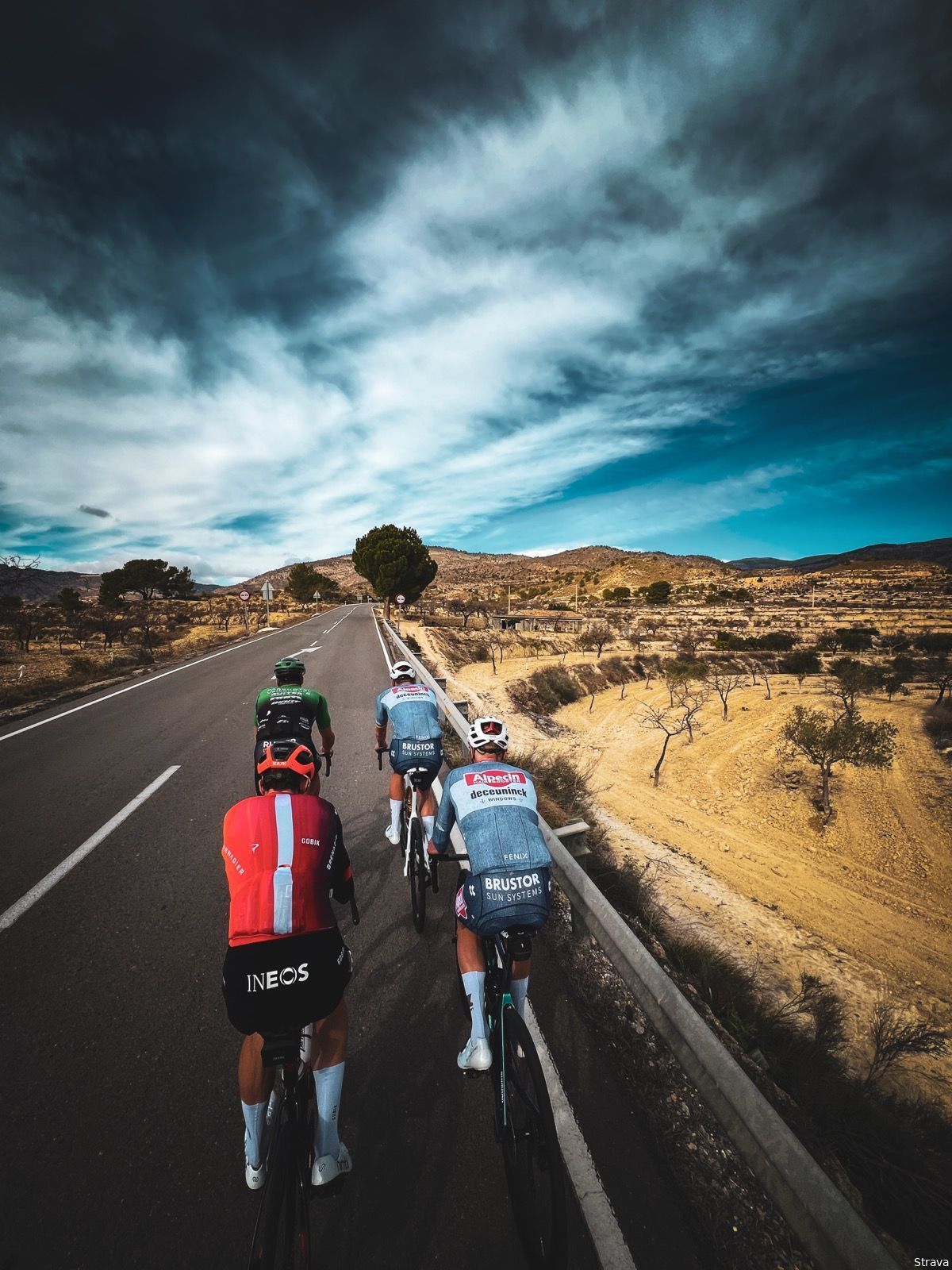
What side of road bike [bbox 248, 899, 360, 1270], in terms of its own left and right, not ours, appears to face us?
back

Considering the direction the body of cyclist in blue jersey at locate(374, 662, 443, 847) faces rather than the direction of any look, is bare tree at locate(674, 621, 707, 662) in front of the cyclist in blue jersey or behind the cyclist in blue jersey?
in front

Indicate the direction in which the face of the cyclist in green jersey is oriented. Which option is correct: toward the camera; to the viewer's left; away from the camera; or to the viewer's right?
away from the camera

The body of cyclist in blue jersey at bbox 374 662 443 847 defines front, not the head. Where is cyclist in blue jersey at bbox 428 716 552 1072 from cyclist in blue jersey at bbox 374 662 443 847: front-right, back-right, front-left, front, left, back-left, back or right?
back

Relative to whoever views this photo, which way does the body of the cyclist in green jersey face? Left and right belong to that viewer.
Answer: facing away from the viewer

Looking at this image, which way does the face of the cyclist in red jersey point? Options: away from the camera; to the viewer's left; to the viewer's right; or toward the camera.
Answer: away from the camera

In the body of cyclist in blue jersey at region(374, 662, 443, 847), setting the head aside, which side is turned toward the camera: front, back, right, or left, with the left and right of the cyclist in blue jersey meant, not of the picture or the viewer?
back

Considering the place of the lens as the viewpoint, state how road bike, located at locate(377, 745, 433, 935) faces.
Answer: facing away from the viewer

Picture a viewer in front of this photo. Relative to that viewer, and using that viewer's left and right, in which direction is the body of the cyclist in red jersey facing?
facing away from the viewer

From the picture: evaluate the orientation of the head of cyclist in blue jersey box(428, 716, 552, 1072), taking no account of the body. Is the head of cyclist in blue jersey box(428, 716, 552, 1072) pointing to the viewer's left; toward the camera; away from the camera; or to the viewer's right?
away from the camera

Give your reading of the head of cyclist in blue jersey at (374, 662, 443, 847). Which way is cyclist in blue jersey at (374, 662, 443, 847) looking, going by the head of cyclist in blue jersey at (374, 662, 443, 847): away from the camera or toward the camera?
away from the camera

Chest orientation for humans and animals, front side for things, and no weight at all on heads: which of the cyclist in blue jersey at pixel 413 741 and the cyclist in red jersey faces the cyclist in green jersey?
the cyclist in red jersey

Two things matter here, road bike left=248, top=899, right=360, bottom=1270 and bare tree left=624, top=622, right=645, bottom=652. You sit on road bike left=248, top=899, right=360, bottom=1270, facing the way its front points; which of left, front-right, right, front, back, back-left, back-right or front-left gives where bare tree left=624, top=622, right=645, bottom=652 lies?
front-right
